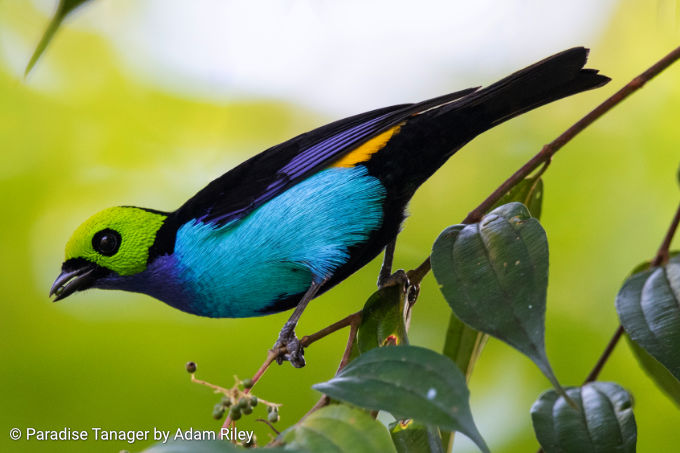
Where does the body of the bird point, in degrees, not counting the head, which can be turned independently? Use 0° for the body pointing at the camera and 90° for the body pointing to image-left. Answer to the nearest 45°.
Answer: approximately 90°

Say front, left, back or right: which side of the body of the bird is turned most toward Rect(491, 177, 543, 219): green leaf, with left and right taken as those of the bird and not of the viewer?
back

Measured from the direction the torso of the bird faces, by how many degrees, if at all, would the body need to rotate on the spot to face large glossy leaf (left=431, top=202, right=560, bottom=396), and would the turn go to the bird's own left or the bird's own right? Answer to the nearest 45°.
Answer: approximately 135° to the bird's own left

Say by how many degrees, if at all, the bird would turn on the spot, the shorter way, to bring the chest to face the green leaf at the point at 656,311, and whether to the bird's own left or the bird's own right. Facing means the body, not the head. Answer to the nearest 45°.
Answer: approximately 135° to the bird's own left
